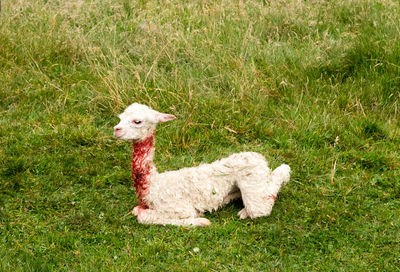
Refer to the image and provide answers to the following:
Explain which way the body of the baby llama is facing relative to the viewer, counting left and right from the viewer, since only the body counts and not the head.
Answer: facing to the left of the viewer

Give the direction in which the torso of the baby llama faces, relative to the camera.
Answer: to the viewer's left
